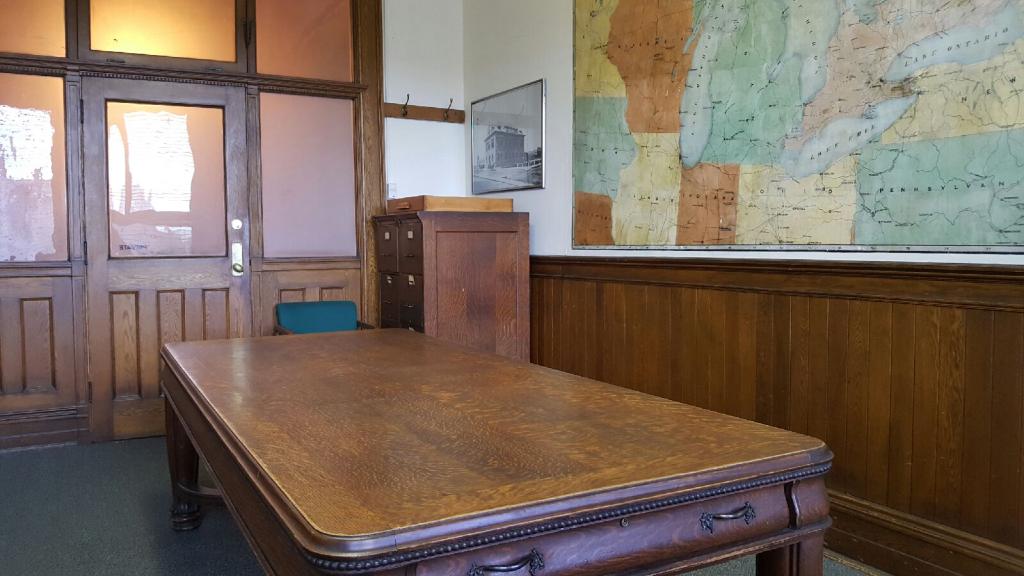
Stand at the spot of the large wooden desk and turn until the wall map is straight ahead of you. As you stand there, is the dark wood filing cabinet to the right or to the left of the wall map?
left

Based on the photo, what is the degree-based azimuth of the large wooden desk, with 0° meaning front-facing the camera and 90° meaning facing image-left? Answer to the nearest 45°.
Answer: approximately 315°

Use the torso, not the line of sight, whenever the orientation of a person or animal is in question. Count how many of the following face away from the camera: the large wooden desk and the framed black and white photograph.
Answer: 0

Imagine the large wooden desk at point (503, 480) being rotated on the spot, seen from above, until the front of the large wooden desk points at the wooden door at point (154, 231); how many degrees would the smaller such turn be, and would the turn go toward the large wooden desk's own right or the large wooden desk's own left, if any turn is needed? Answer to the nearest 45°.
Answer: approximately 180°

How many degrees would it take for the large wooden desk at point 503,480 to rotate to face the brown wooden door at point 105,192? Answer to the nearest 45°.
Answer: approximately 180°

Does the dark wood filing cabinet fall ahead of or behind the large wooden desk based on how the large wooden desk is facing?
behind

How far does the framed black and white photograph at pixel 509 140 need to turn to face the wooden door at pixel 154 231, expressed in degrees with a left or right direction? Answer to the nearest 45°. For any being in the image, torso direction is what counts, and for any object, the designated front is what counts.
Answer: approximately 45° to its right

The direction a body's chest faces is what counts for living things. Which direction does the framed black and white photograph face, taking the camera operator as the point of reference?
facing the viewer and to the left of the viewer

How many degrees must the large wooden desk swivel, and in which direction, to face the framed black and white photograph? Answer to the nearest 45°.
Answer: approximately 135° to its left
